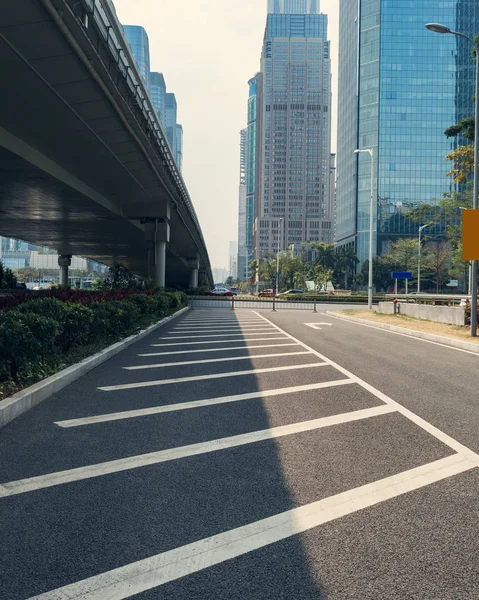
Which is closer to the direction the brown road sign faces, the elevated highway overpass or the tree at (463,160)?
the elevated highway overpass

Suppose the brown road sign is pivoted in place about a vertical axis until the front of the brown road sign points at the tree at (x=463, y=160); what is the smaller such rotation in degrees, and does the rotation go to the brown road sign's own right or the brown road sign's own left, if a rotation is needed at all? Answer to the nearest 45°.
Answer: approximately 180°

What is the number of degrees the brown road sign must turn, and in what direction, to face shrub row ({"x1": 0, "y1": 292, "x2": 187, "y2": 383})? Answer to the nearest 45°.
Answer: approximately 45° to its right

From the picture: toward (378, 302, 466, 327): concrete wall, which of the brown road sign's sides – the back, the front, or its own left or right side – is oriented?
back

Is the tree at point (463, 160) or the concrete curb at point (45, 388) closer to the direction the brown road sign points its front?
the concrete curb

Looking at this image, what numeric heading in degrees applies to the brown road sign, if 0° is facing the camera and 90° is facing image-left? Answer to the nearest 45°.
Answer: approximately 0°

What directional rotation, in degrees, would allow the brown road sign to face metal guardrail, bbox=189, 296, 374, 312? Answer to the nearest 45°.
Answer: approximately 135° to its right
